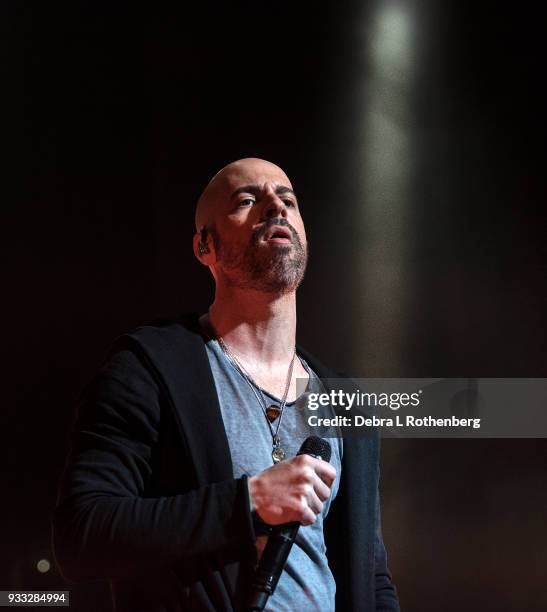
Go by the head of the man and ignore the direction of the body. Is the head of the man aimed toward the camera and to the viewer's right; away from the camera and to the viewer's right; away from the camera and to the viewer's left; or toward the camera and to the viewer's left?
toward the camera and to the viewer's right

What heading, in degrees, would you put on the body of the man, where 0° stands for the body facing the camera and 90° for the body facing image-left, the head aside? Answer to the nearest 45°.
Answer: approximately 315°
